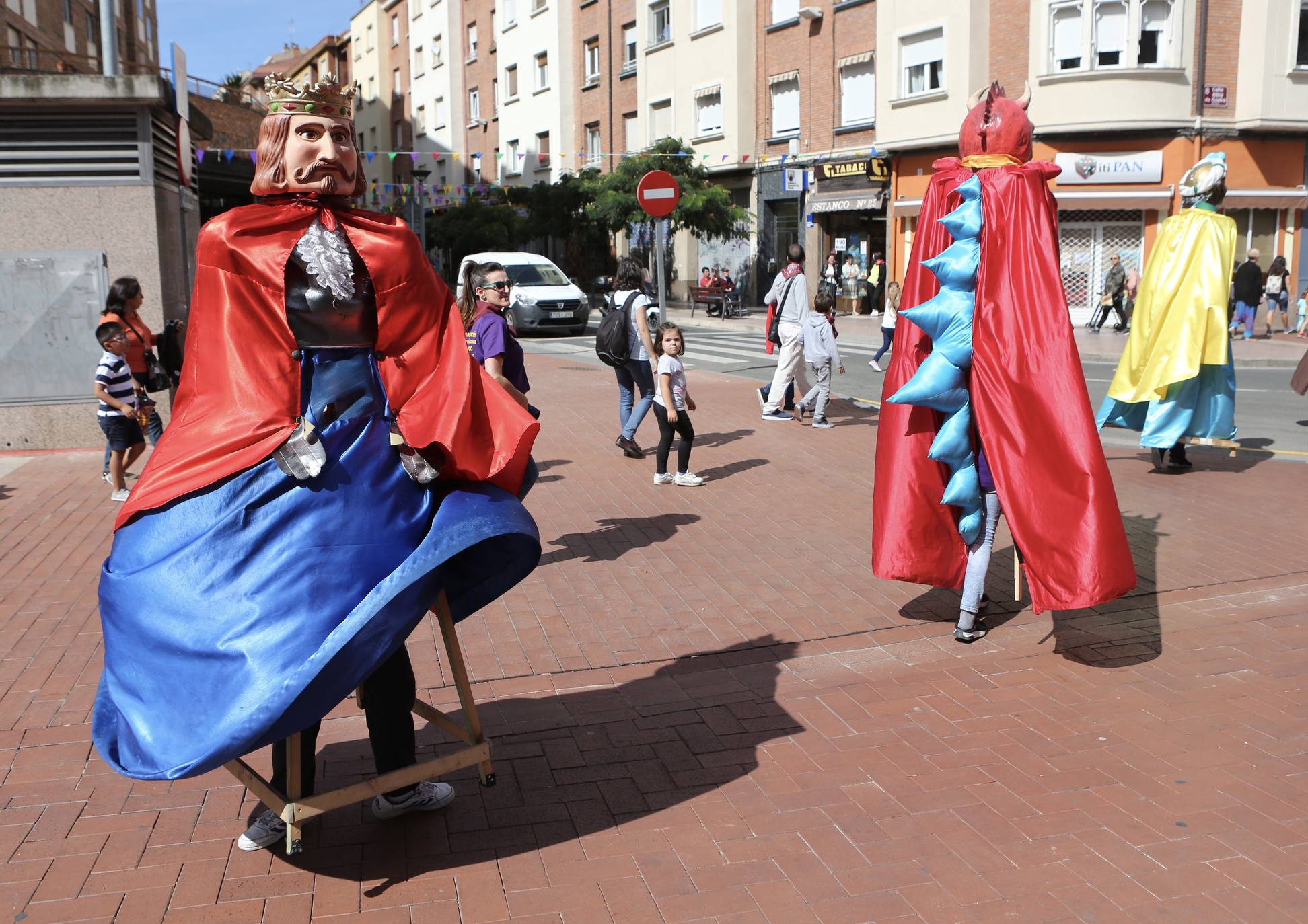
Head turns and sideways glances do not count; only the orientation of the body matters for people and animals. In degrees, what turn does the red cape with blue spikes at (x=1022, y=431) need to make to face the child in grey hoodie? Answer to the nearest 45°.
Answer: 0° — it already faces them

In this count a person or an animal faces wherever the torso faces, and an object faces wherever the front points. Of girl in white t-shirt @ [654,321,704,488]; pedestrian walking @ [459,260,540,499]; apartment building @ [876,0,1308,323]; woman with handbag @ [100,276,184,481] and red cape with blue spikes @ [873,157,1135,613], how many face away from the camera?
1

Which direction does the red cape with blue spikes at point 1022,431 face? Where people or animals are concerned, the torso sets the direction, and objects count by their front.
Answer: away from the camera

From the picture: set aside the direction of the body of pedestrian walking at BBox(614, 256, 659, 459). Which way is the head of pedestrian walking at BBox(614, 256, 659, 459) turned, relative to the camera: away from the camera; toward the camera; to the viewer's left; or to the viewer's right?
away from the camera

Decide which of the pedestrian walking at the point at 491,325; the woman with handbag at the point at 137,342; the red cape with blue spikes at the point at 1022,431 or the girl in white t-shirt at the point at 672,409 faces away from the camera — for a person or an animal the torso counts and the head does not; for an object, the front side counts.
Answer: the red cape with blue spikes

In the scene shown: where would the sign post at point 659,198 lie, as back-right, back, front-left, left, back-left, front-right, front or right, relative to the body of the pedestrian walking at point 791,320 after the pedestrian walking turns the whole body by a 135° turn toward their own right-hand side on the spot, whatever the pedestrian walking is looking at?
back-right

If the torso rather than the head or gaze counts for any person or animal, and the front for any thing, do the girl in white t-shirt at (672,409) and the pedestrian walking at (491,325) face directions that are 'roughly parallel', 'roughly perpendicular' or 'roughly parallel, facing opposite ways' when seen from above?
roughly parallel

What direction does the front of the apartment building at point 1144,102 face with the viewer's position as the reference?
facing the viewer

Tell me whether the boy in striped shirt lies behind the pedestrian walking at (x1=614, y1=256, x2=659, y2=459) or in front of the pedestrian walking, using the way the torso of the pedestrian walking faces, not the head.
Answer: behind

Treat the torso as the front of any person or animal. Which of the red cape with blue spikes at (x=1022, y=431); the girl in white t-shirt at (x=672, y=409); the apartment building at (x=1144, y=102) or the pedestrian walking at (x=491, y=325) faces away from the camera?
the red cape with blue spikes

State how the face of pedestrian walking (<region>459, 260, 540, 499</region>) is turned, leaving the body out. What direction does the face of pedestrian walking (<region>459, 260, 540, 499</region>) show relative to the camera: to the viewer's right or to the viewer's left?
to the viewer's right

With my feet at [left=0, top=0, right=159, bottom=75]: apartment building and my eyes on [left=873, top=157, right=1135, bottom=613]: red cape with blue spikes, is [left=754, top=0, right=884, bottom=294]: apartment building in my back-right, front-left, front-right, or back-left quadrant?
front-left

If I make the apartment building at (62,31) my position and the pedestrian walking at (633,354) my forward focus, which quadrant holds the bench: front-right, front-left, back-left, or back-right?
front-left

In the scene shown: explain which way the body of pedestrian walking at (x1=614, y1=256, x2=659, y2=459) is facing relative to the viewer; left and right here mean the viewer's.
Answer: facing away from the viewer and to the right of the viewer

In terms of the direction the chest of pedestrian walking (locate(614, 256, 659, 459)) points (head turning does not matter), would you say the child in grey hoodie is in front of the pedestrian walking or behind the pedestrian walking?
in front

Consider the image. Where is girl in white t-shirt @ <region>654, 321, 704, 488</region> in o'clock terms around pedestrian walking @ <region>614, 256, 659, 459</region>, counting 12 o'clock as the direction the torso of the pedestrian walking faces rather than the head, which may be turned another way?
The girl in white t-shirt is roughly at 4 o'clock from the pedestrian walking.
